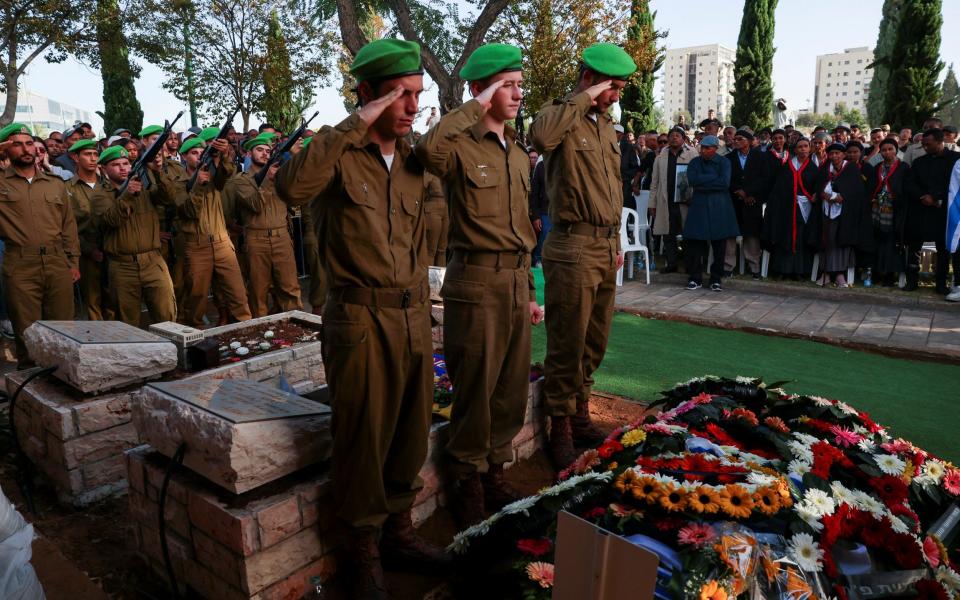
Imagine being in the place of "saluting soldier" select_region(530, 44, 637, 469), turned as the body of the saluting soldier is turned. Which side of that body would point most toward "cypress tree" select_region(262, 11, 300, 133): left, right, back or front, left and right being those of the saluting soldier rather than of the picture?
back

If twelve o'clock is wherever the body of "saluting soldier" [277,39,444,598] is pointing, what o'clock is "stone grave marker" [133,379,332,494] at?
The stone grave marker is roughly at 5 o'clock from the saluting soldier.

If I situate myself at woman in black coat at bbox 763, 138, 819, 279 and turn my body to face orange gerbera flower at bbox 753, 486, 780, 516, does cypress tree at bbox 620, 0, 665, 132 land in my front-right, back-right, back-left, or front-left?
back-right

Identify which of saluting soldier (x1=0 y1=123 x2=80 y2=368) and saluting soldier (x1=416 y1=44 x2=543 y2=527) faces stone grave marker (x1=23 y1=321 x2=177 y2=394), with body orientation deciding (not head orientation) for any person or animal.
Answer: saluting soldier (x1=0 y1=123 x2=80 y2=368)

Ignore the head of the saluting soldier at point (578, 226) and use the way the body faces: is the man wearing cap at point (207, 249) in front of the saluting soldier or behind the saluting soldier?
behind

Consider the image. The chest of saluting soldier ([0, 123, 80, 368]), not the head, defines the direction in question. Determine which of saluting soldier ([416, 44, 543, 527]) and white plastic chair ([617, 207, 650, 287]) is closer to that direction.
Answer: the saluting soldier

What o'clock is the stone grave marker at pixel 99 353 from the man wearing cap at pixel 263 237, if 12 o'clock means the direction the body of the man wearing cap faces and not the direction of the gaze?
The stone grave marker is roughly at 2 o'clock from the man wearing cap.

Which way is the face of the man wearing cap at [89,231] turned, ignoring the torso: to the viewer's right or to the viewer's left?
to the viewer's right

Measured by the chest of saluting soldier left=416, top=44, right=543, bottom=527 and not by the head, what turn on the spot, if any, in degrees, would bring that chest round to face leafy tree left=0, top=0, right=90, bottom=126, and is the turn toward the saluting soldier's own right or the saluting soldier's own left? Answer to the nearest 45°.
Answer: approximately 180°

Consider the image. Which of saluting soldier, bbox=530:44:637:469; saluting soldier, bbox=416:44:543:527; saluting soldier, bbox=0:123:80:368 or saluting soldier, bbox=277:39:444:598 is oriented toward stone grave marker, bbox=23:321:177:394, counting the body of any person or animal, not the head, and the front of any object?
saluting soldier, bbox=0:123:80:368

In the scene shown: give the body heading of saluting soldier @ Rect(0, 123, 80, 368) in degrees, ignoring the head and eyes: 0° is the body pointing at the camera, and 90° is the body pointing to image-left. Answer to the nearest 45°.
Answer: approximately 0°
